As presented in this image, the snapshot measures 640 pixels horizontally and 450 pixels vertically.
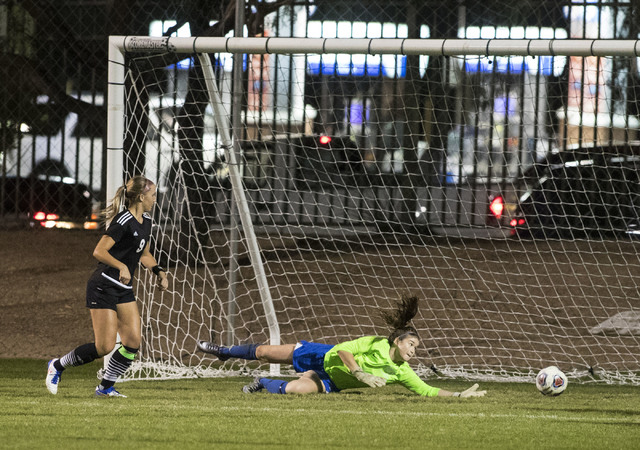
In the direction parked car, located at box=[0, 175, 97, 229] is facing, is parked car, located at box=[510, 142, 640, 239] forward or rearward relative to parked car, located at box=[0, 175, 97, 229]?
rearward

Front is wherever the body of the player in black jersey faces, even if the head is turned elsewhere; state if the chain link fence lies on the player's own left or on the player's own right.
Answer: on the player's own left

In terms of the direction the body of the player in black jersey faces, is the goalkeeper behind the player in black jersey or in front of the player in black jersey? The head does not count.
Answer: in front

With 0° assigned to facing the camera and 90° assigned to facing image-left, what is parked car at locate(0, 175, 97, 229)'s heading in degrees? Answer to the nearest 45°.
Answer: approximately 135°

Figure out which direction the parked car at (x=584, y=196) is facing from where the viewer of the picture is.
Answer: facing to the right of the viewer

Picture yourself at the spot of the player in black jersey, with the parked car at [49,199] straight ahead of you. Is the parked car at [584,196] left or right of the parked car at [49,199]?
right

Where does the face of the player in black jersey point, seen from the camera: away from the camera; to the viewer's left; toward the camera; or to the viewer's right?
to the viewer's right

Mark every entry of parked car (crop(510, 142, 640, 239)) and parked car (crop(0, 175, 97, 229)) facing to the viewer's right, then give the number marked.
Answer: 1

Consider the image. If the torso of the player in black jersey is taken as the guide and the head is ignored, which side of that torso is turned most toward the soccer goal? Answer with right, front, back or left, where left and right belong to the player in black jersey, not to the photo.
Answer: left

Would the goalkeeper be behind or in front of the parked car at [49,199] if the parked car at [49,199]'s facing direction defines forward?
behind
